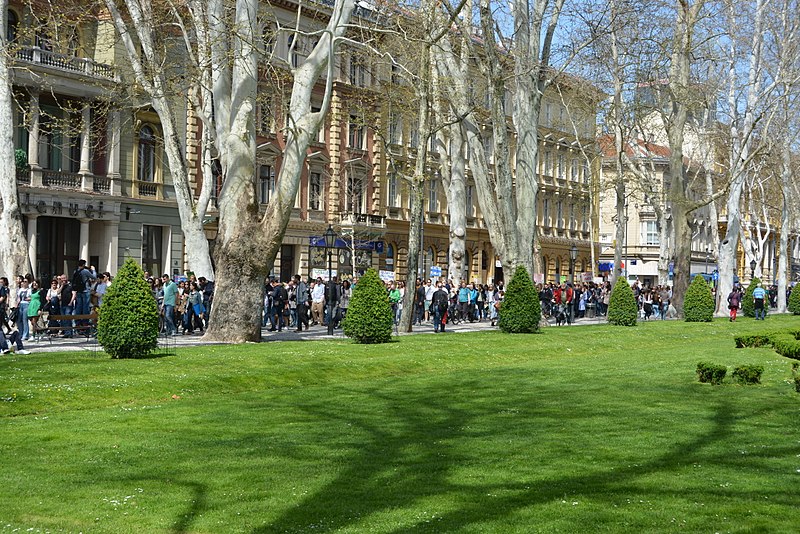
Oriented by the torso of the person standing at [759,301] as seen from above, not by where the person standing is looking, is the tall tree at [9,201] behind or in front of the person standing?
behind

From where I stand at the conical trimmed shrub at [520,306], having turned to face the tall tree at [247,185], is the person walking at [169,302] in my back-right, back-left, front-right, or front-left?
front-right

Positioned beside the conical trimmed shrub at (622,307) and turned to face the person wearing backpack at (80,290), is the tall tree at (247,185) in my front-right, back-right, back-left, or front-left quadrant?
front-left
